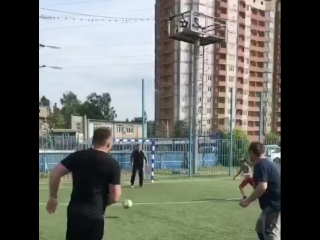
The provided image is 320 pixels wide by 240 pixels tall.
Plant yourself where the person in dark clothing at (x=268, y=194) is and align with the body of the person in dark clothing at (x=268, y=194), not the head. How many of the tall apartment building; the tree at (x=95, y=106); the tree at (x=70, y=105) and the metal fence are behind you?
0

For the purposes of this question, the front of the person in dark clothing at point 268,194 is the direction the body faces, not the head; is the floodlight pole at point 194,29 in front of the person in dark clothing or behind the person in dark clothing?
in front

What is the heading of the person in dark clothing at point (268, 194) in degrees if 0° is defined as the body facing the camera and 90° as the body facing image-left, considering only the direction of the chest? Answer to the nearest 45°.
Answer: approximately 135°

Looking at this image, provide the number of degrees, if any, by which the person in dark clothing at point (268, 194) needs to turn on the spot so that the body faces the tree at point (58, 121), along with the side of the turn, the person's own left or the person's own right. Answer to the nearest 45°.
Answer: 0° — they already face it

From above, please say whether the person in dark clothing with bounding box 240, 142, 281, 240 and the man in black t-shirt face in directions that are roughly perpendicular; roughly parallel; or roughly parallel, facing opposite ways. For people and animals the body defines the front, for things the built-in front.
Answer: roughly perpendicular

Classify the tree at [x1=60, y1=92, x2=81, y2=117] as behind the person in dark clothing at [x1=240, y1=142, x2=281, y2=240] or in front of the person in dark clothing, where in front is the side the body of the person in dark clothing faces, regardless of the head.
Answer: in front

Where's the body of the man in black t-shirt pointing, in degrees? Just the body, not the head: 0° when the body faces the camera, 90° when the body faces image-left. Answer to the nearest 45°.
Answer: approximately 225°

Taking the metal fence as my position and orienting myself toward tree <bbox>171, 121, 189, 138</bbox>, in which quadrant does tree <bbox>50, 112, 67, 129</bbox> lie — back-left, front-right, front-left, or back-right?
front-left

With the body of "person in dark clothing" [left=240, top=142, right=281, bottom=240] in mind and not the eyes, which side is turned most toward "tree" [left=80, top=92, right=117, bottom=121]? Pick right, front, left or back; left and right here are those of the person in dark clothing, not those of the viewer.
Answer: front

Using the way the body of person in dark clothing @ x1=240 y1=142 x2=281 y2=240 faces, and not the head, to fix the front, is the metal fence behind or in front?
in front

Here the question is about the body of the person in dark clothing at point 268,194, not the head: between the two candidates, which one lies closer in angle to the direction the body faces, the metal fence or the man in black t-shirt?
the metal fence

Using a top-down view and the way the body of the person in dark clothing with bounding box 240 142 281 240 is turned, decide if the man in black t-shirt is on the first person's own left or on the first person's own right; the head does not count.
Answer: on the first person's own left

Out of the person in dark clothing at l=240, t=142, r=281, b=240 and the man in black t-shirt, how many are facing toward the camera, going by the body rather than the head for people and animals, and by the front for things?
0

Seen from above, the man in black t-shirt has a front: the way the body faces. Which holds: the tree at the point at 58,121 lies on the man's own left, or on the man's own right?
on the man's own left

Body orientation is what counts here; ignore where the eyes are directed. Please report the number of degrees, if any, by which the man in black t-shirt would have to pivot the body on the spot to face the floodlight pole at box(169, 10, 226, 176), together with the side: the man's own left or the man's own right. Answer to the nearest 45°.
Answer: approximately 45° to the man's own left
